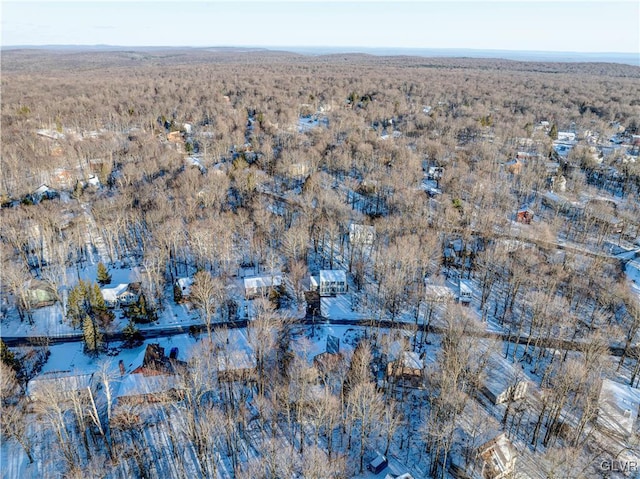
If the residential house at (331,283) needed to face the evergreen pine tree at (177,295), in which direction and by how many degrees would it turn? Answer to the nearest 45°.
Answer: approximately 90° to its right

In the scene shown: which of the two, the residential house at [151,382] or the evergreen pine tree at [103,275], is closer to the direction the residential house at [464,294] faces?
the residential house

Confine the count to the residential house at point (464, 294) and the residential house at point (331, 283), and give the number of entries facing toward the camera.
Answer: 2

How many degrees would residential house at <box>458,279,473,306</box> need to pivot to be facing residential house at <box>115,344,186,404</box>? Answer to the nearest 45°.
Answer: approximately 45° to its right

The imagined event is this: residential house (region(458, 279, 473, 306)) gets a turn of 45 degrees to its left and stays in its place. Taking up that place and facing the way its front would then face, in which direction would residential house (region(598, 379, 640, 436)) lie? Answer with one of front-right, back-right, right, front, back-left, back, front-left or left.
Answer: front

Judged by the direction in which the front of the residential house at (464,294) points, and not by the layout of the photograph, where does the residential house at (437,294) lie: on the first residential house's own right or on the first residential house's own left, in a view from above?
on the first residential house's own right

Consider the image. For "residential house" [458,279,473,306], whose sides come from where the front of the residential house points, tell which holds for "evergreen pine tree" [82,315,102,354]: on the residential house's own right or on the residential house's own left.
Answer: on the residential house's own right

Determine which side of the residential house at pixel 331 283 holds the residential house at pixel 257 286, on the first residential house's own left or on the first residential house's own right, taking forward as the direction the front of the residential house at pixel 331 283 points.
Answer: on the first residential house's own right

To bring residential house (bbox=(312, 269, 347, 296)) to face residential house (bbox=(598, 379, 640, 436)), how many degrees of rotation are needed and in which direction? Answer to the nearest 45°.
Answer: approximately 45° to its left

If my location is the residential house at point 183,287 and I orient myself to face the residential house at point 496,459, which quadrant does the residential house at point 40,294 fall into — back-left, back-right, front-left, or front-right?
back-right

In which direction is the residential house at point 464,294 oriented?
toward the camera

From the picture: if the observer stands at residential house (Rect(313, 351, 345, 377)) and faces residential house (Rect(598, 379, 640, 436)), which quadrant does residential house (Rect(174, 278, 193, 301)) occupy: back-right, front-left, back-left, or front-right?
back-left

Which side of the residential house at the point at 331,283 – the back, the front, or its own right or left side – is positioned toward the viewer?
front

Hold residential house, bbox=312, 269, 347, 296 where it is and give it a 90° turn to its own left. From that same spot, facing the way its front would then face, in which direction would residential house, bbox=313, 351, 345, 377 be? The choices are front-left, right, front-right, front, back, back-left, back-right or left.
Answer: right

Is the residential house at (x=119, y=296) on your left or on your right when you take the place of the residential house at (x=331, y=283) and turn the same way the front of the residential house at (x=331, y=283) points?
on your right
